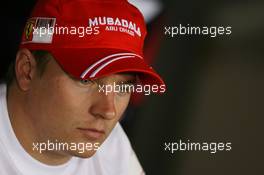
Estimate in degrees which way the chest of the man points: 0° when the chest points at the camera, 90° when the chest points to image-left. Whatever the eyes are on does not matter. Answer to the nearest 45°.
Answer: approximately 315°

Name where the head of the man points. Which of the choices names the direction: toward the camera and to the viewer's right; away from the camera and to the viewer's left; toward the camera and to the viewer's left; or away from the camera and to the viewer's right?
toward the camera and to the viewer's right
